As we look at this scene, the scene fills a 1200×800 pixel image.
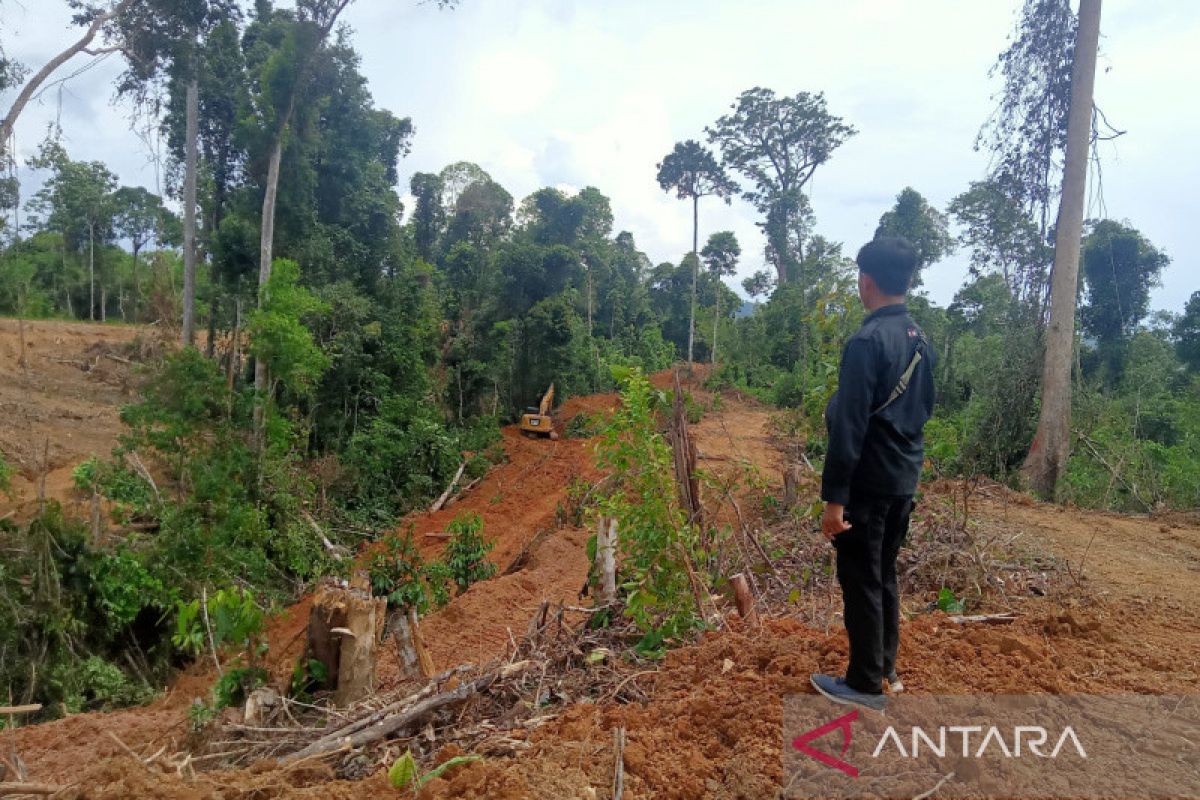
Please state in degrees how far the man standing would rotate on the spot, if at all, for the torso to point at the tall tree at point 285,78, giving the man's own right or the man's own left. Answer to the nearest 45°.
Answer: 0° — they already face it

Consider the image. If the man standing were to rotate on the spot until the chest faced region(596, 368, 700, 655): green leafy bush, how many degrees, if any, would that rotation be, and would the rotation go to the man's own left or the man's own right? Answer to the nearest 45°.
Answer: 0° — they already face it

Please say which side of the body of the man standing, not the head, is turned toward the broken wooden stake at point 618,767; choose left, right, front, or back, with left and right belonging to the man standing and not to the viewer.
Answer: left

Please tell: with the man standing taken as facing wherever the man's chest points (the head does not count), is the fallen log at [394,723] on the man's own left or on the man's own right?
on the man's own left

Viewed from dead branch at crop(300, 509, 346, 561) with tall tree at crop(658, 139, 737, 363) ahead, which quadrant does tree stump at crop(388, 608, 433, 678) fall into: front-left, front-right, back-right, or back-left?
back-right

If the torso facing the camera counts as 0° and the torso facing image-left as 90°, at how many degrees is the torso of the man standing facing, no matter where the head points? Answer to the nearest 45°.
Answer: approximately 135°

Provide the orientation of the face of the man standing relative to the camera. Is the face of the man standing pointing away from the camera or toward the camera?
away from the camera
